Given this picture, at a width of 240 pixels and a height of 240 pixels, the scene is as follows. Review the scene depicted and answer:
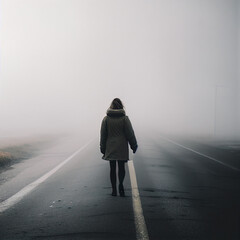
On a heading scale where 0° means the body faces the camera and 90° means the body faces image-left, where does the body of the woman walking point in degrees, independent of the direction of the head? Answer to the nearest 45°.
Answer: approximately 180°
